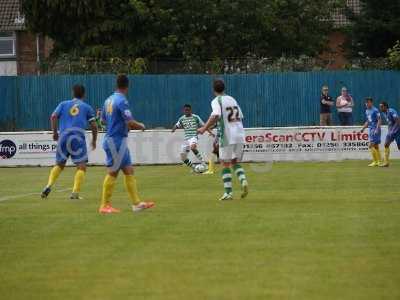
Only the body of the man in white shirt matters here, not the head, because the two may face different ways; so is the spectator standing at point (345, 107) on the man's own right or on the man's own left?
on the man's own right

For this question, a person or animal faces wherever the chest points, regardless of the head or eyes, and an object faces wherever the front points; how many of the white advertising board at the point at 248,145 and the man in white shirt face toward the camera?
1

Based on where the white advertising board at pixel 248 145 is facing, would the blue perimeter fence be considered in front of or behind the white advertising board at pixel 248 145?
behind

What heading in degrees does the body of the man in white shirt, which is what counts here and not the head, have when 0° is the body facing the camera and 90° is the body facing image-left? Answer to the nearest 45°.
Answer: approximately 135°

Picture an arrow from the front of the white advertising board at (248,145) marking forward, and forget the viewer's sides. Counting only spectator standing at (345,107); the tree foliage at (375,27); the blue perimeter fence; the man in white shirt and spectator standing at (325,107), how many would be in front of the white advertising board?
1

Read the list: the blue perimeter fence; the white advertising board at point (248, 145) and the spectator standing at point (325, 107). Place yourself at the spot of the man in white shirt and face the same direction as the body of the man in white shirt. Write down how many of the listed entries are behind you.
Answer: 0

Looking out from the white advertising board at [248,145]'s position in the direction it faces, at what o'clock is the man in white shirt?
The man in white shirt is roughly at 12 o'clock from the white advertising board.

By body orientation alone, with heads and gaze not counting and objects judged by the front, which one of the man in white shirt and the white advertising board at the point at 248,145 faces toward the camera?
the white advertising board

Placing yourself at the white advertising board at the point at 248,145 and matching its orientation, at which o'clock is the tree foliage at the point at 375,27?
The tree foliage is roughly at 7 o'clock from the white advertising board.

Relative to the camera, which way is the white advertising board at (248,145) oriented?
toward the camera

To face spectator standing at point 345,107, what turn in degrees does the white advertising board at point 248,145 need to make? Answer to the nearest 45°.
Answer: approximately 135° to its left

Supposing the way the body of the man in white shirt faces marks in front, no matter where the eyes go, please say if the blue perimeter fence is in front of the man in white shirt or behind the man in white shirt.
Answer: in front
